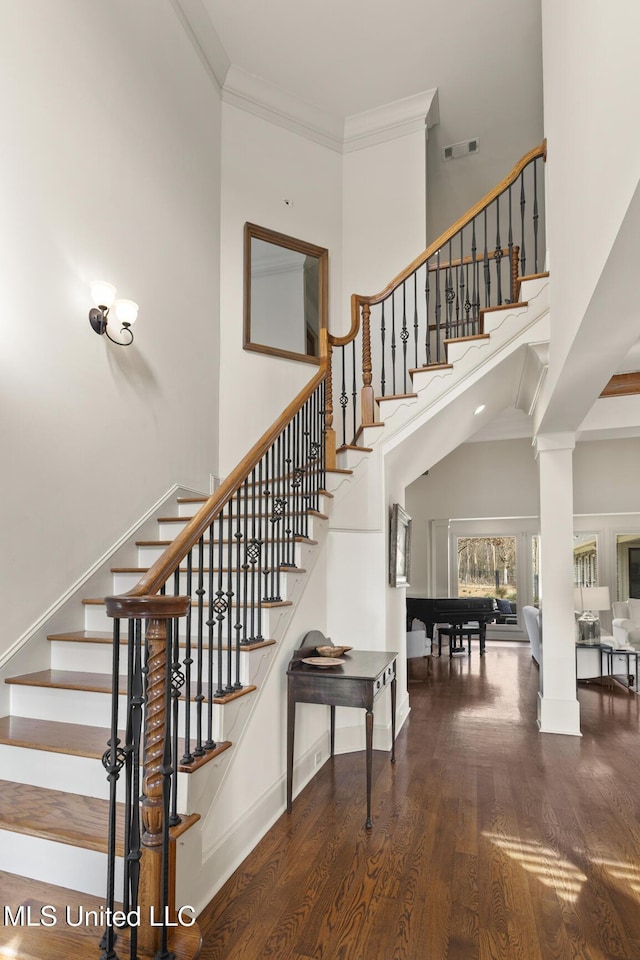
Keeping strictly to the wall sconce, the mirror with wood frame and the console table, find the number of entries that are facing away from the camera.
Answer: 0

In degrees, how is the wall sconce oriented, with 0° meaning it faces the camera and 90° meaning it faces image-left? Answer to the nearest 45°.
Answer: approximately 315°

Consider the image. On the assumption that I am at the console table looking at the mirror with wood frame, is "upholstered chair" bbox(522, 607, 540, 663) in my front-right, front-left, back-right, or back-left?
front-right

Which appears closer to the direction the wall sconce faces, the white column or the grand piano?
the white column

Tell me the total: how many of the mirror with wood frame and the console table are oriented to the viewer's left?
0

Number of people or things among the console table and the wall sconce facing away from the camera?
0
